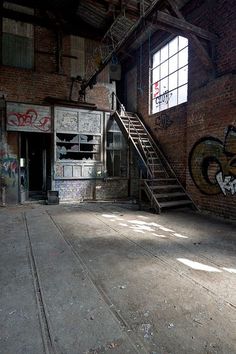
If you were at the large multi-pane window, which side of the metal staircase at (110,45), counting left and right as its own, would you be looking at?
back

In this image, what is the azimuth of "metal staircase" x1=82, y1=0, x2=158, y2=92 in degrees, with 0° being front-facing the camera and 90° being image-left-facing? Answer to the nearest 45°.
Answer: approximately 90°
